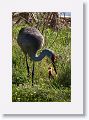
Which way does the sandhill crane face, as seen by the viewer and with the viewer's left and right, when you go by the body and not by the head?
facing the viewer and to the right of the viewer
